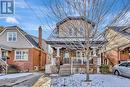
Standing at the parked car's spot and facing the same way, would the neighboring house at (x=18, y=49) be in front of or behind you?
in front

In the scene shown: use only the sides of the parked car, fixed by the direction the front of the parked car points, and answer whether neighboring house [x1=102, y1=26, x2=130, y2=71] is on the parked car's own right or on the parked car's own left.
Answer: on the parked car's own right

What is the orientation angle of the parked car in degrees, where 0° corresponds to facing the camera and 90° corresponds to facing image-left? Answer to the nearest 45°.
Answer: approximately 90°
